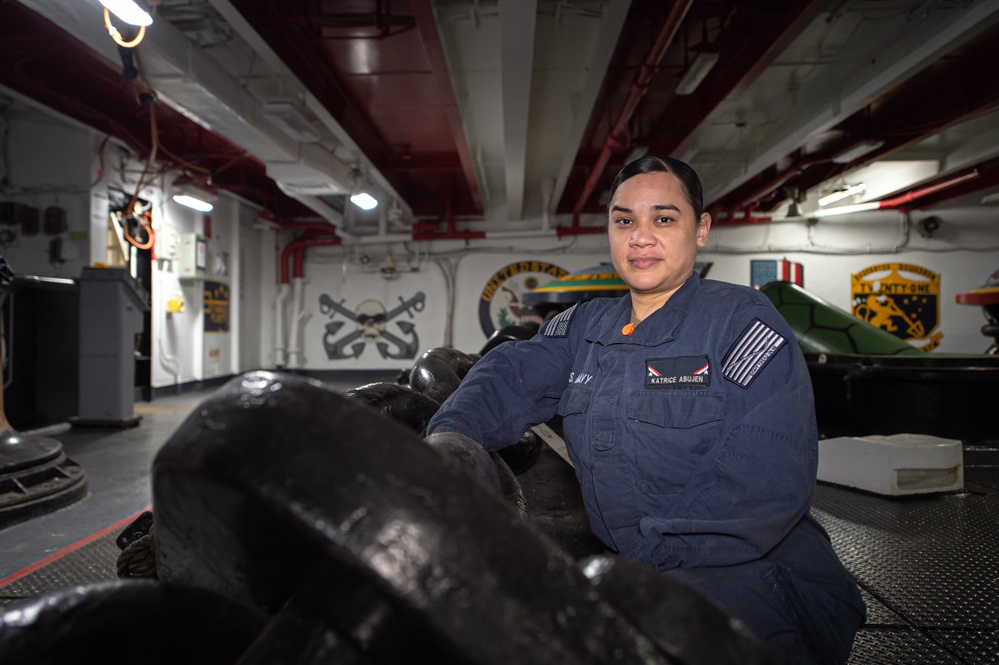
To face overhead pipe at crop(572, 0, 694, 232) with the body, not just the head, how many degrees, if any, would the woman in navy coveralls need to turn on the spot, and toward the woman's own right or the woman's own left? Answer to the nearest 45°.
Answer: approximately 135° to the woman's own right

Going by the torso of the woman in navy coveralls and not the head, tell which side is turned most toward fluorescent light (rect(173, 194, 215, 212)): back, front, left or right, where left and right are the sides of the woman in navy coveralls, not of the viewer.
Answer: right

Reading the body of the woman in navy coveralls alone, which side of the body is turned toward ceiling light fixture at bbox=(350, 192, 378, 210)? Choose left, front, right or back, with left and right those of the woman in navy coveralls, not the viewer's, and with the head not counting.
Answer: right

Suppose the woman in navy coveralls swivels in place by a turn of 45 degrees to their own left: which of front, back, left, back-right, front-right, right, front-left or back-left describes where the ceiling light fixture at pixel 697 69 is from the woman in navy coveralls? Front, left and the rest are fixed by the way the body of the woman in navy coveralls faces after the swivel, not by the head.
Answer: back

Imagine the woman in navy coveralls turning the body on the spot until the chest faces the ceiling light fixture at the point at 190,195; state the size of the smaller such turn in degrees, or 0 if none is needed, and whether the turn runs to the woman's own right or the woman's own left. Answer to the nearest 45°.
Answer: approximately 90° to the woman's own right

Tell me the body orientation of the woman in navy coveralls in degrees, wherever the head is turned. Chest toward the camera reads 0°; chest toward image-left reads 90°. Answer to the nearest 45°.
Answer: approximately 45°

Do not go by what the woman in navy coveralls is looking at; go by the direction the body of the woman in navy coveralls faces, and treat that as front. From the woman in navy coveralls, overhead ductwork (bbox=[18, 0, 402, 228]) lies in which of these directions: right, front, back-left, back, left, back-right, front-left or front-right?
right

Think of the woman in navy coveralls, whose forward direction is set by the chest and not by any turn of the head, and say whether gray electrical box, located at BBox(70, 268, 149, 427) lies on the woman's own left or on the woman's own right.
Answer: on the woman's own right

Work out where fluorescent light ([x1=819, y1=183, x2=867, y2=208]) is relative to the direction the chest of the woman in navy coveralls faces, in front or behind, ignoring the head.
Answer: behind

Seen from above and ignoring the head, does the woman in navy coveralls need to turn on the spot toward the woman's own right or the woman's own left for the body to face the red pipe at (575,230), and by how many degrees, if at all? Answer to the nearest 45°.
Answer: approximately 135° to the woman's own right
